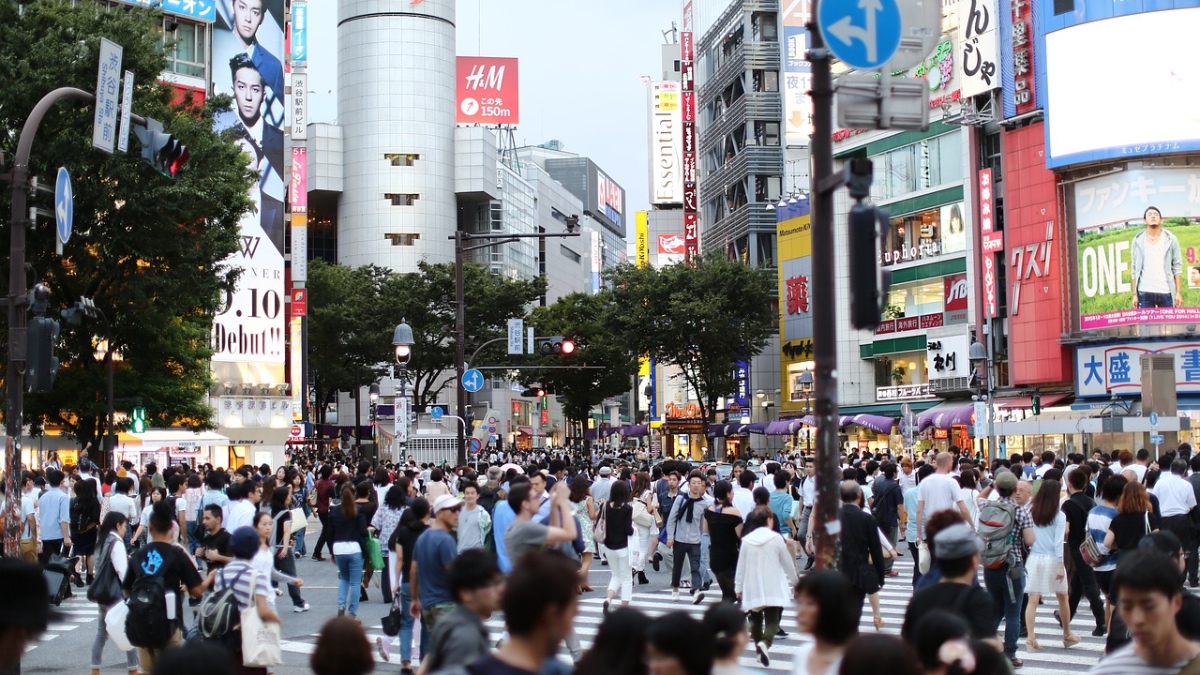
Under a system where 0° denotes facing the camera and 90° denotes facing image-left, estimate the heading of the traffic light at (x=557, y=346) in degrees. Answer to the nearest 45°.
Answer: approximately 0°

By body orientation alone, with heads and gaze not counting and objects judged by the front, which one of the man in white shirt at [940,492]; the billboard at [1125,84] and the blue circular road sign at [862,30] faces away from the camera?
the man in white shirt

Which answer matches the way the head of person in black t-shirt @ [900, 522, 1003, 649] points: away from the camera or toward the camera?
away from the camera

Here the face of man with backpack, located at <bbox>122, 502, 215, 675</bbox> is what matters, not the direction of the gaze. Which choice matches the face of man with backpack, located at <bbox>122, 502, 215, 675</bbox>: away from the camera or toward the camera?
away from the camera

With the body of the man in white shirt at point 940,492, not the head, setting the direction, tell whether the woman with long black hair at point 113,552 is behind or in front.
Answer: behind

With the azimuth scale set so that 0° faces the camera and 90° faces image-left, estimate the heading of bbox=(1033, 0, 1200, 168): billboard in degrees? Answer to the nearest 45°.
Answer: approximately 45°

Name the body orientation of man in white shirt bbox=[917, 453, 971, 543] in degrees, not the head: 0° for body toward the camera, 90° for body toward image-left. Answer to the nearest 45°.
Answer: approximately 180°

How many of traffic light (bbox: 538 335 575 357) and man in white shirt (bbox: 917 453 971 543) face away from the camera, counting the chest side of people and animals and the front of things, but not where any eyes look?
1
